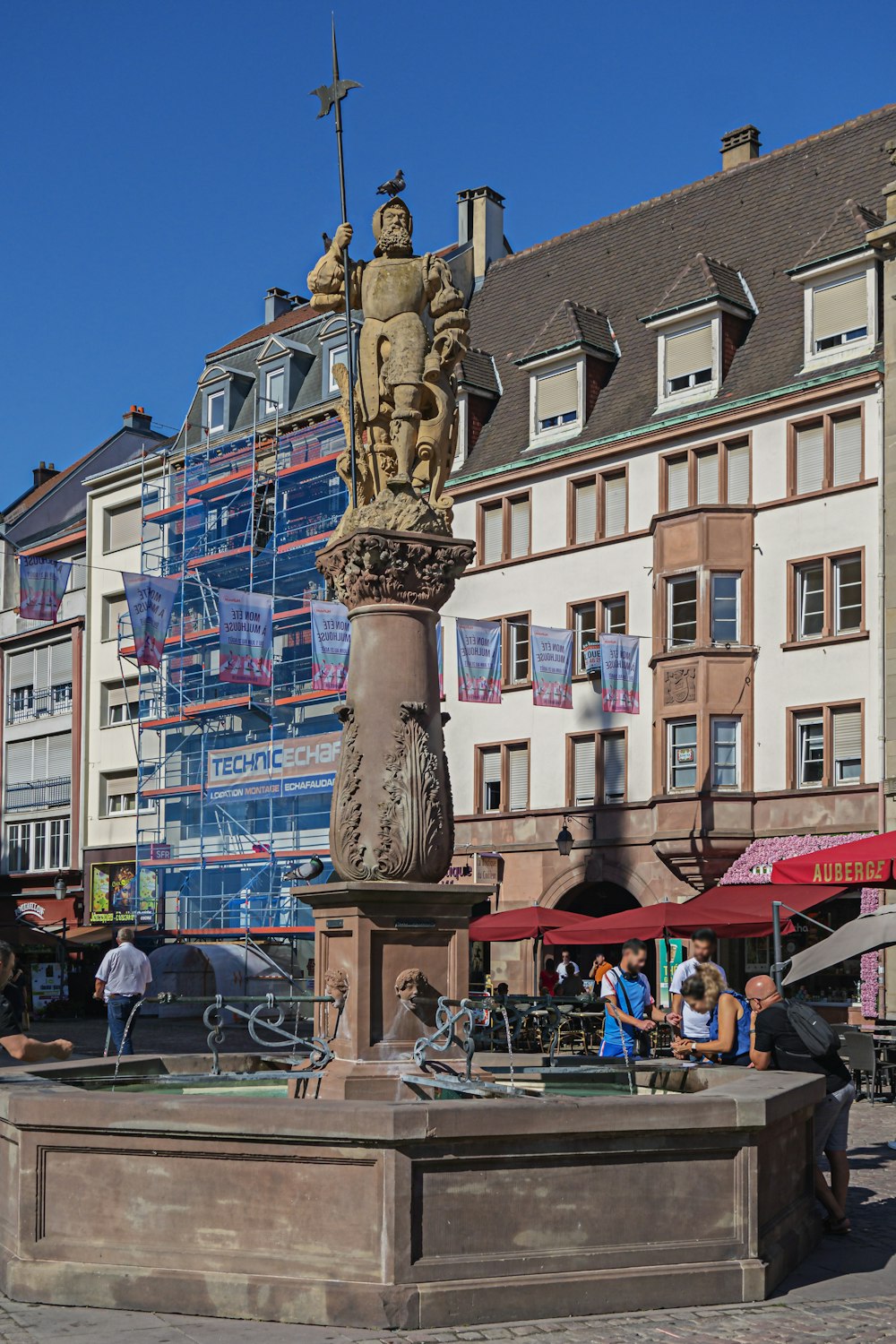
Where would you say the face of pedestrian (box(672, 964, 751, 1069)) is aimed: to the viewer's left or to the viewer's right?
to the viewer's left

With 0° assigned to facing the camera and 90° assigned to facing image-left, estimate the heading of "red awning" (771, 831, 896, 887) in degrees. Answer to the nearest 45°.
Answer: approximately 45°

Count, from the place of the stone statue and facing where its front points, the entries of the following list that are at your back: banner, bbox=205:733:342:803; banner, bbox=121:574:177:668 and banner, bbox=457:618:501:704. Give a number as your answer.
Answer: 3

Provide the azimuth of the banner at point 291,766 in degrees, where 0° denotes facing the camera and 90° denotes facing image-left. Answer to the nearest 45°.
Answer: approximately 45°

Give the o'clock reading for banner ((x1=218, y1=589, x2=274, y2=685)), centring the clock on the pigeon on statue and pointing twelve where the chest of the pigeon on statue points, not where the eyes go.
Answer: The banner is roughly at 9 o'clock from the pigeon on statue.

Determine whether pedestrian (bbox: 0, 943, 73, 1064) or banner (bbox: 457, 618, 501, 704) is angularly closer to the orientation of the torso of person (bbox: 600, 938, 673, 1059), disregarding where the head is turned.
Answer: the pedestrian

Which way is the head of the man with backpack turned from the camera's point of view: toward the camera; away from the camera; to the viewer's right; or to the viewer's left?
to the viewer's left
